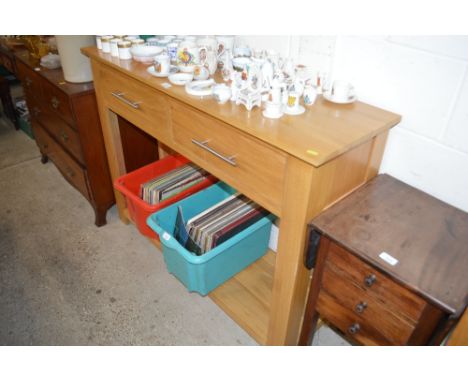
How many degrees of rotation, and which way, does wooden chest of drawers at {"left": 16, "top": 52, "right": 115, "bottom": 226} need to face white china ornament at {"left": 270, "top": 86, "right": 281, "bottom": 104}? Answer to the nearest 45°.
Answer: approximately 90° to its left

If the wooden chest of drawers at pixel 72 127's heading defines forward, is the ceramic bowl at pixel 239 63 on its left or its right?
on its left

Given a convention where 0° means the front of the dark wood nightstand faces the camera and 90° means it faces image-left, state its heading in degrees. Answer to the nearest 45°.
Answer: approximately 45°

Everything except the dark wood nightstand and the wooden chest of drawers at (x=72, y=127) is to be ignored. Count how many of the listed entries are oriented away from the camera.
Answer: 0

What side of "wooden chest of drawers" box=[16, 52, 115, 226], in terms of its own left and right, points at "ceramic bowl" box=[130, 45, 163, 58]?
left

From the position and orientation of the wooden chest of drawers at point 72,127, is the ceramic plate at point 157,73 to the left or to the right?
on its left

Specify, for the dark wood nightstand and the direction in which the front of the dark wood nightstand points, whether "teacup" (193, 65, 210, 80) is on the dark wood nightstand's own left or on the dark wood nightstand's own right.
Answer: on the dark wood nightstand's own right

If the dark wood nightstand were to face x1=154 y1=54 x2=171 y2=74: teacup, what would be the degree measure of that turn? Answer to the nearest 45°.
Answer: approximately 45° to its right

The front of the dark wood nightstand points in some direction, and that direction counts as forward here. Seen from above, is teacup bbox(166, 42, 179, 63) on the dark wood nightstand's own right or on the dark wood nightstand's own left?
on the dark wood nightstand's own right
